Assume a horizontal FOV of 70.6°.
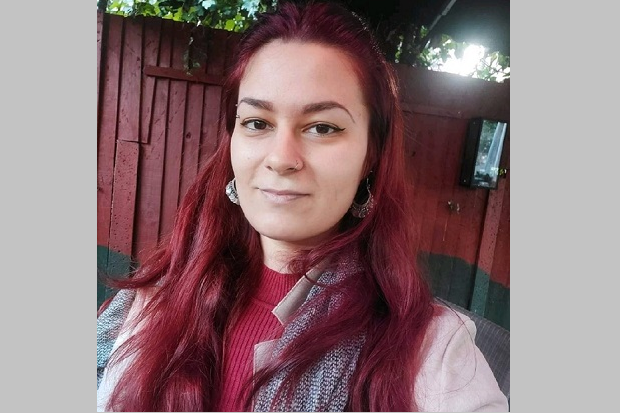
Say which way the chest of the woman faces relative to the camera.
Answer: toward the camera
